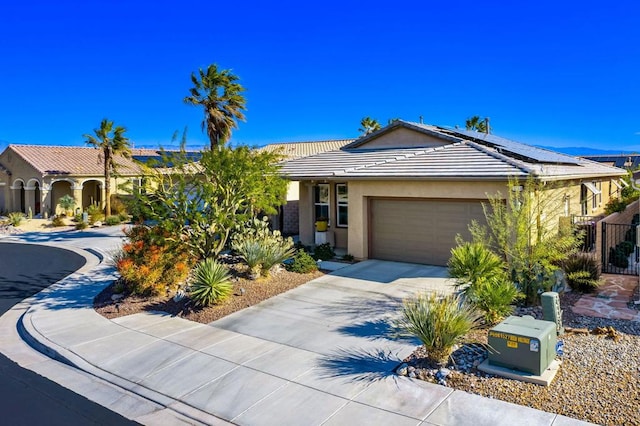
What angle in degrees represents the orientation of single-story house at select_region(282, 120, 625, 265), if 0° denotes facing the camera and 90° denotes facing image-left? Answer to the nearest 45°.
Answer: approximately 45°

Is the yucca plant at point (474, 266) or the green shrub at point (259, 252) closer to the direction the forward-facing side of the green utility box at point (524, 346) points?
the green shrub

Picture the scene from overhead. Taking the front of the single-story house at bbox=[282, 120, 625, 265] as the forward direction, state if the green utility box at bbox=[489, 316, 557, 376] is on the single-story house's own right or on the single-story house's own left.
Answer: on the single-story house's own left

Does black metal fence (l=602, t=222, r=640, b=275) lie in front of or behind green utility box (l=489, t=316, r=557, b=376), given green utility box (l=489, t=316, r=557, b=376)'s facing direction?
behind

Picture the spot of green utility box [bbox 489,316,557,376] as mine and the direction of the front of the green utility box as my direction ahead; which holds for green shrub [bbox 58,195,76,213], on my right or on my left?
on my right

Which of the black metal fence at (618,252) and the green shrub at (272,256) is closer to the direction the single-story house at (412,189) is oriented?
the green shrub

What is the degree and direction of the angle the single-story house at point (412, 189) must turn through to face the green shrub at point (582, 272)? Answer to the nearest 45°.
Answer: approximately 90° to its left
